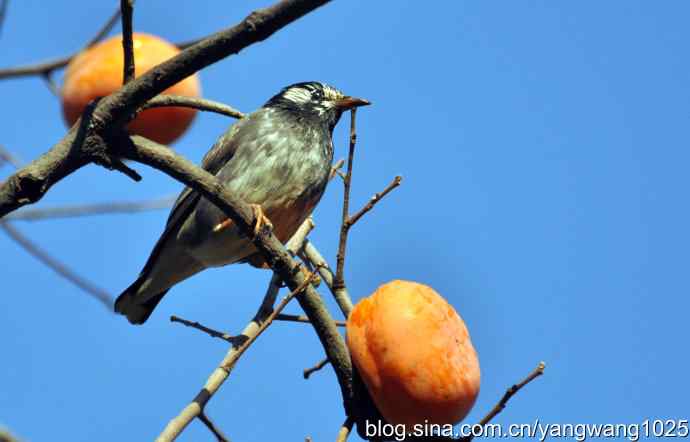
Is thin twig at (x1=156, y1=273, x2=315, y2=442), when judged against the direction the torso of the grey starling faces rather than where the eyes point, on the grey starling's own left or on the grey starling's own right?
on the grey starling's own right

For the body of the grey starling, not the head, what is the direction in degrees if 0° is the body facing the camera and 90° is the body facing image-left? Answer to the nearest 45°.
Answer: approximately 270°

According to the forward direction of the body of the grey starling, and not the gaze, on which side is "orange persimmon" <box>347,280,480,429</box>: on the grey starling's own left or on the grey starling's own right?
on the grey starling's own right
